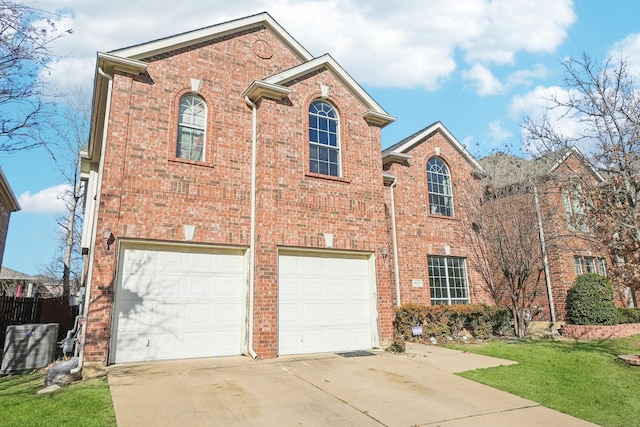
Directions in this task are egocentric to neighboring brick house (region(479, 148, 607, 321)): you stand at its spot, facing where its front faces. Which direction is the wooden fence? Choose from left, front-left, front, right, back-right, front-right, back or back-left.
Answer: right

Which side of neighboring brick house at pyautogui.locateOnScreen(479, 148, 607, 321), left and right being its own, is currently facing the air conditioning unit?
right

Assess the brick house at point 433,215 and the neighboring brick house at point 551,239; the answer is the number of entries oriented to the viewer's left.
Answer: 0

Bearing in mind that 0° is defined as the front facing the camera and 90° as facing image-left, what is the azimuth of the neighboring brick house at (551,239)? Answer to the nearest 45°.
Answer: approximately 315°

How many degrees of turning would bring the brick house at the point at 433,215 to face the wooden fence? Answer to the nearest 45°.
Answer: approximately 135° to its right
